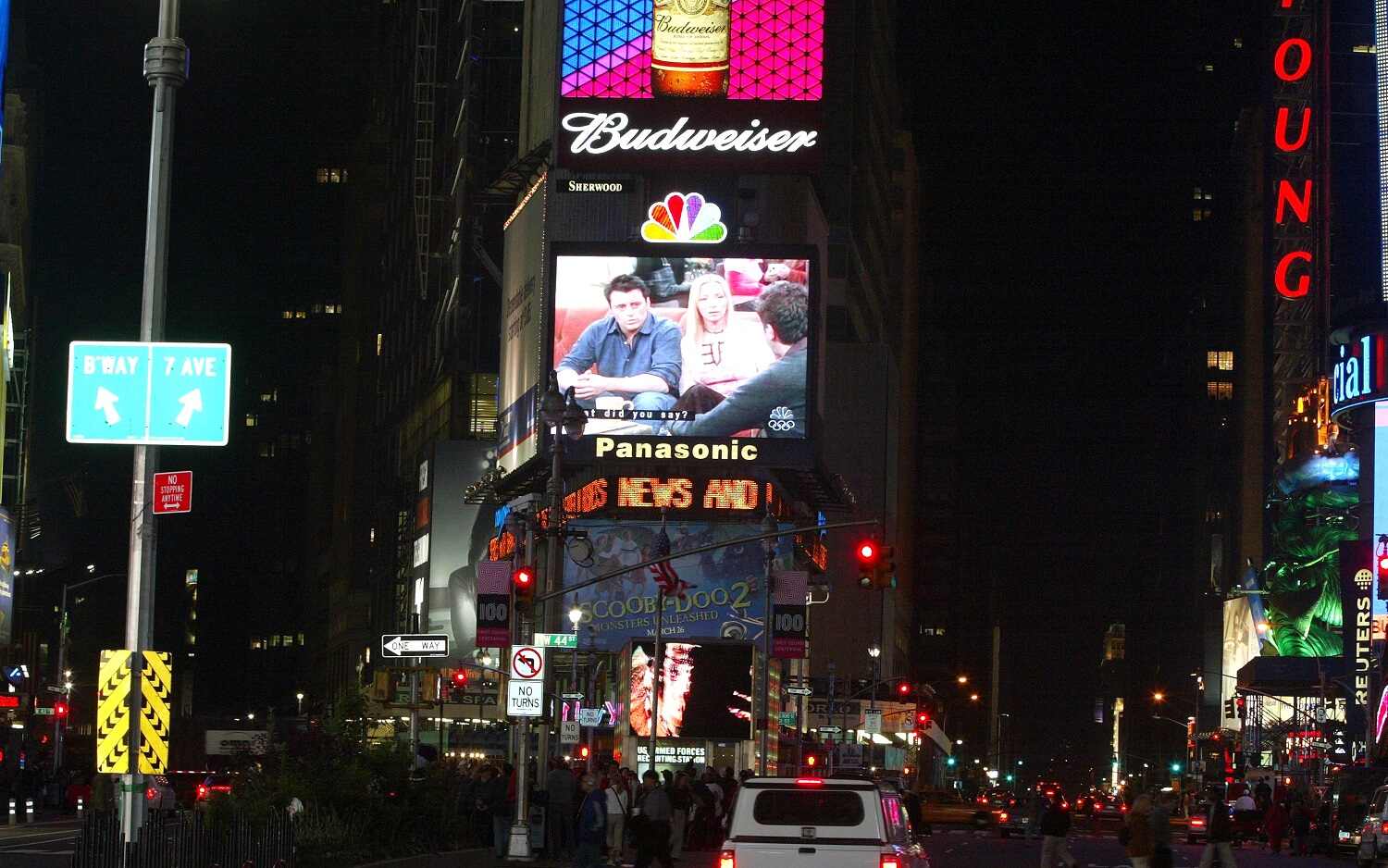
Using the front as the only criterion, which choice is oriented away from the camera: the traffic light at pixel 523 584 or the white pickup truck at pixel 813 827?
the white pickup truck

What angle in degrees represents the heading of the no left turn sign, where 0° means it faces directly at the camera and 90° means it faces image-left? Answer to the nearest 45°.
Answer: approximately 0°

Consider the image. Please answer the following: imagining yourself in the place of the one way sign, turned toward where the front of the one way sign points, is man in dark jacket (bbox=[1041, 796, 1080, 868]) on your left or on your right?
on your left

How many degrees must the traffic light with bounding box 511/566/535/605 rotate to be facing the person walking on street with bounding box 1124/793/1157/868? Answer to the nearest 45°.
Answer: approximately 45° to its left
